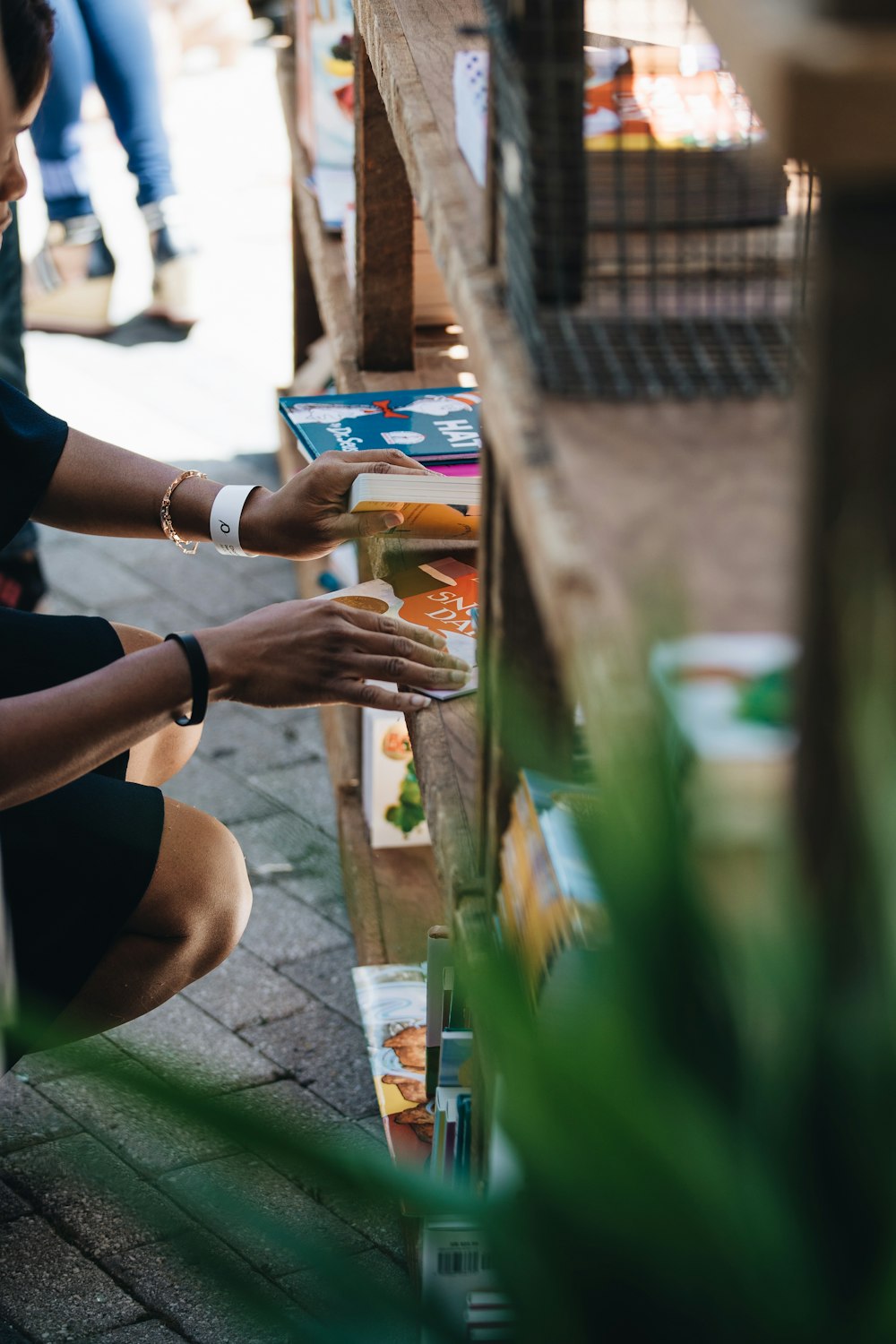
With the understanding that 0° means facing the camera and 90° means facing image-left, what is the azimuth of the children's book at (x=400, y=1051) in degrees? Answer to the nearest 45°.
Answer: approximately 0°
